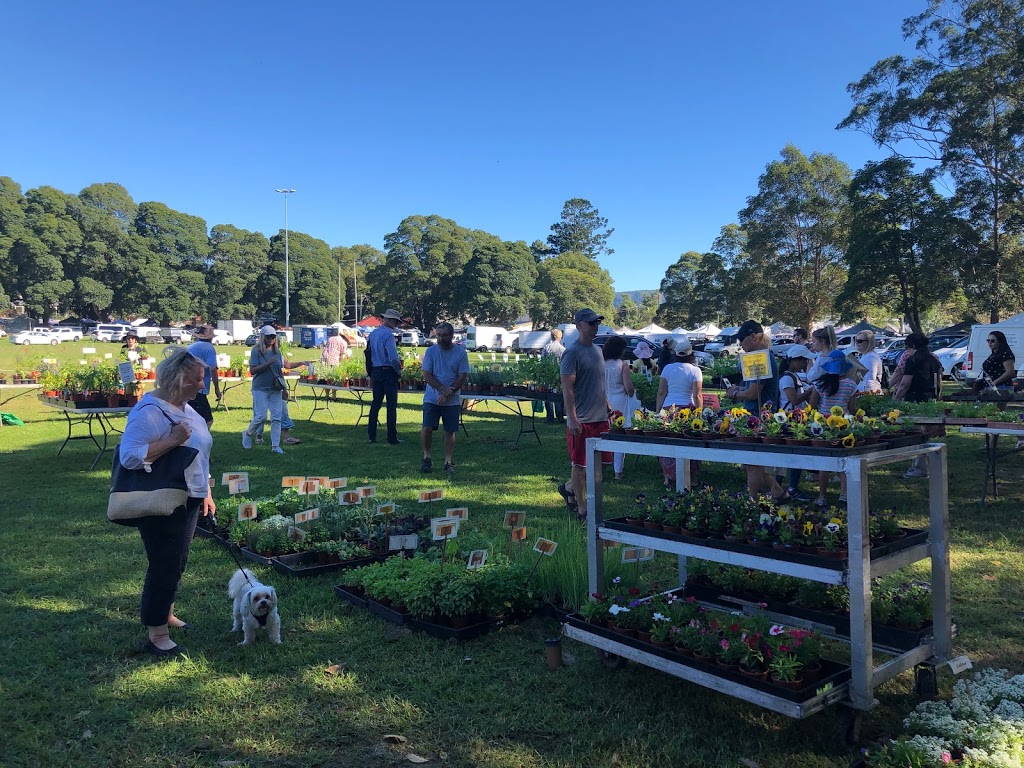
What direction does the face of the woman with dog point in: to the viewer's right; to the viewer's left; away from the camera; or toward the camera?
to the viewer's right

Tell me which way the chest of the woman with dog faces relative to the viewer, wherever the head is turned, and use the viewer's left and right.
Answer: facing to the right of the viewer

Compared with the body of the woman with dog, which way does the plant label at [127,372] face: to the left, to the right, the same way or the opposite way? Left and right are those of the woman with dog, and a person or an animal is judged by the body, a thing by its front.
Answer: to the right

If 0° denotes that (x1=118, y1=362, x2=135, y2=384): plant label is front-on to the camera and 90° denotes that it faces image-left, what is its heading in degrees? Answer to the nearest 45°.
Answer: approximately 0°

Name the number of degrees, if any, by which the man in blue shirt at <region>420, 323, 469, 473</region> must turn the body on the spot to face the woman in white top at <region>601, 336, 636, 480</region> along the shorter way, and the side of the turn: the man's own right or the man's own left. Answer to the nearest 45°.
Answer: approximately 90° to the man's own left

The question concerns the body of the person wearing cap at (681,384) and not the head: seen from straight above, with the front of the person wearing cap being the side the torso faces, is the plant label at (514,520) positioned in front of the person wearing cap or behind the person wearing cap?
behind

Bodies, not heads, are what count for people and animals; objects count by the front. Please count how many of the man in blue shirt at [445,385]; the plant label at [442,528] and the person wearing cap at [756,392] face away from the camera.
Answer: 0

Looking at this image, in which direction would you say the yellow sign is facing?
toward the camera

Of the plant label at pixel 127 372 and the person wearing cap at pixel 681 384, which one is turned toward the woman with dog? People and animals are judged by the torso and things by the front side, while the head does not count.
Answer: the plant label

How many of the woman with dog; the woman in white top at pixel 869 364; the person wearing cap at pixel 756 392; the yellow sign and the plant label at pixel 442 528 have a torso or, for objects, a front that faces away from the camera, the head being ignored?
0

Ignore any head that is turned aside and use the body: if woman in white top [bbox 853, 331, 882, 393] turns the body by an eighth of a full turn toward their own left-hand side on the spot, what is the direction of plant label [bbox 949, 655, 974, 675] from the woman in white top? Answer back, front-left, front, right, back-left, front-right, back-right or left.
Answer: front-left

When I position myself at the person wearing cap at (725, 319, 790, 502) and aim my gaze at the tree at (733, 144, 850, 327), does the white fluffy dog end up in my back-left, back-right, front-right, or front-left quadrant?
back-left

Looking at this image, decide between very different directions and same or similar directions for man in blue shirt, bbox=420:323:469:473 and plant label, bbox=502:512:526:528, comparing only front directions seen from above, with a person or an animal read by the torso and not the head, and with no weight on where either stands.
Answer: same or similar directions

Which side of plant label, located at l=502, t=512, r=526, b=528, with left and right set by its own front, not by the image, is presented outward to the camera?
front
